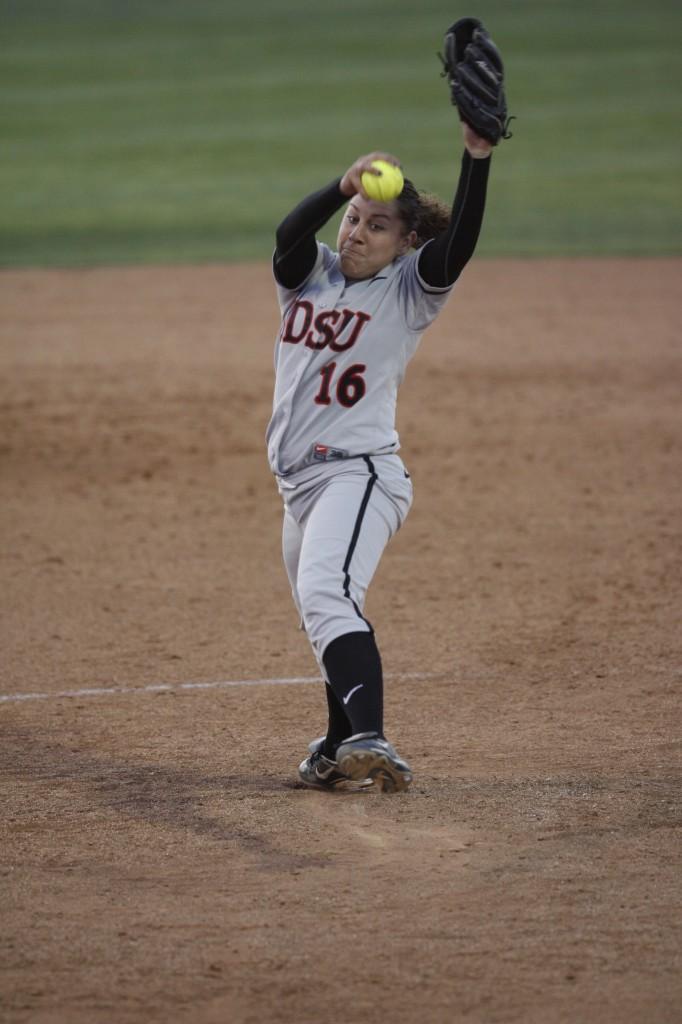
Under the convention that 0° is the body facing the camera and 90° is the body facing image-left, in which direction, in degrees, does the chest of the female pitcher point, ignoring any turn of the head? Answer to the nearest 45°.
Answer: approximately 45°
